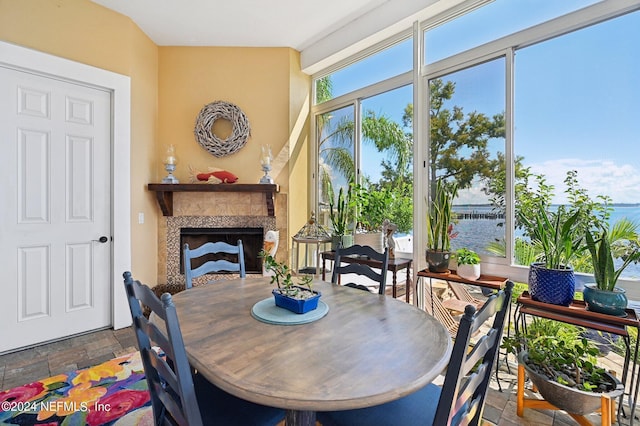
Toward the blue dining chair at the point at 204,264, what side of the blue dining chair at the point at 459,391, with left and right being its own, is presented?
front

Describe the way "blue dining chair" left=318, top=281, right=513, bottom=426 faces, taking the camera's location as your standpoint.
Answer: facing away from the viewer and to the left of the viewer

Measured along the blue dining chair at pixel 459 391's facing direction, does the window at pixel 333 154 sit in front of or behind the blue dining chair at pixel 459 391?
in front

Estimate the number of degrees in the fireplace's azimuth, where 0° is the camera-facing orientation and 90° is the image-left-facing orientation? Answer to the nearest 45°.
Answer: approximately 0°

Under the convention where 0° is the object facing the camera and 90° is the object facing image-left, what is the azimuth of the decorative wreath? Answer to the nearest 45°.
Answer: approximately 0°

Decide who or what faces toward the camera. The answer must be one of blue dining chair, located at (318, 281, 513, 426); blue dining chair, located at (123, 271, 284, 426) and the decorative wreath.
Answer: the decorative wreath

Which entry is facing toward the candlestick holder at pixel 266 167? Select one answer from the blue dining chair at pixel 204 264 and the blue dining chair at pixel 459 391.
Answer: the blue dining chair at pixel 459 391

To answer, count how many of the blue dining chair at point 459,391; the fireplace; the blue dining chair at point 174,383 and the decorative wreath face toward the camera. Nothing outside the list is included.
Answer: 2

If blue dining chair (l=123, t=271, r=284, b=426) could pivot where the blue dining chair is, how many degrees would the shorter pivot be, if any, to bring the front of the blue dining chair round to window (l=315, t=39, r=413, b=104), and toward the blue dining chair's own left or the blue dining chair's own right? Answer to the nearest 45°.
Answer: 0° — it already faces it

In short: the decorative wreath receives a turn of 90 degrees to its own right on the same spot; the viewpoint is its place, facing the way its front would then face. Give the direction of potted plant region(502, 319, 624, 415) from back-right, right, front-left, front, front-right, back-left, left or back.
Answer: back-left

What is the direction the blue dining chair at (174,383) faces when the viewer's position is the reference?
facing away from the viewer and to the right of the viewer

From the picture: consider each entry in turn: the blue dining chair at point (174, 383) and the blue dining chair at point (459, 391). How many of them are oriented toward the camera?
0

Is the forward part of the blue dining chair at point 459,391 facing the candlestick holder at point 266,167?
yes

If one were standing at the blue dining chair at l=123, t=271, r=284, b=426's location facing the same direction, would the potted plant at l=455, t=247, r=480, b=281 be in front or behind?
in front
